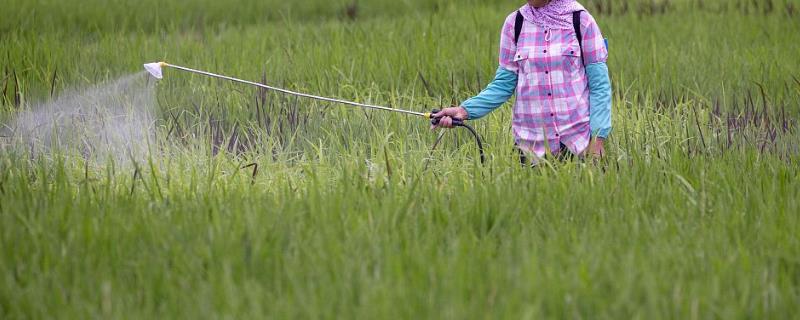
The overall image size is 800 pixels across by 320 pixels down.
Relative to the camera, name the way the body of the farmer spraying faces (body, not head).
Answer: toward the camera
